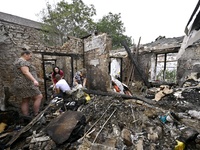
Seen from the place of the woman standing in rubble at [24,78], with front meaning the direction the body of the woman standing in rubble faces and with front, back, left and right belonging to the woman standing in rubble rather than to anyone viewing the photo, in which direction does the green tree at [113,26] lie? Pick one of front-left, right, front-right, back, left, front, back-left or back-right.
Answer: front-left

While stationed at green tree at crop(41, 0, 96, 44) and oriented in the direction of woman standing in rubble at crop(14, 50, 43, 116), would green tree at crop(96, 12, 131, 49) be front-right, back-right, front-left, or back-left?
back-left

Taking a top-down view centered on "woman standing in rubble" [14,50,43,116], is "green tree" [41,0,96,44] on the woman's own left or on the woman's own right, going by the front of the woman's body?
on the woman's own left

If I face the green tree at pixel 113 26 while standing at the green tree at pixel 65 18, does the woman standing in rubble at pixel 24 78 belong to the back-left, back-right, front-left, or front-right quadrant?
back-right

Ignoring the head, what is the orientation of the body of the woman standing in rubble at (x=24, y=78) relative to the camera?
to the viewer's right
